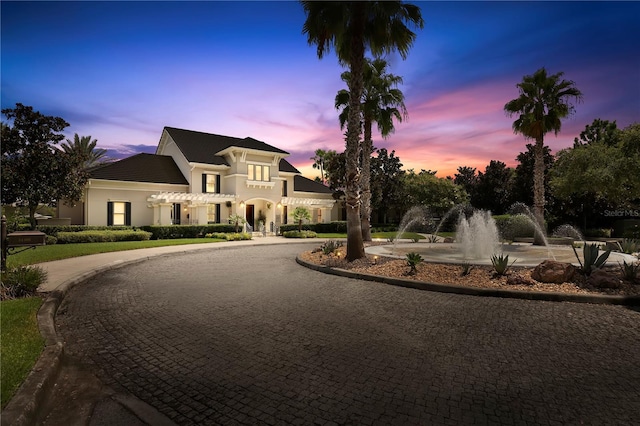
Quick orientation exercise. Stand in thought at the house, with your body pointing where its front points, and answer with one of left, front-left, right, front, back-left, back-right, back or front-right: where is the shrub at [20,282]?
front-right

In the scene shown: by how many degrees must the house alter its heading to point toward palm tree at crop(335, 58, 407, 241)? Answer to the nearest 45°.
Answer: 0° — it already faces it

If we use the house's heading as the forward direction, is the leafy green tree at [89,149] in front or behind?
behind

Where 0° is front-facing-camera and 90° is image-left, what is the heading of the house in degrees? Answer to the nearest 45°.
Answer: approximately 315°

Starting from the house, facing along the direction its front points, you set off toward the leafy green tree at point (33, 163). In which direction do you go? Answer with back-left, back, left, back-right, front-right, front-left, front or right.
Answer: right

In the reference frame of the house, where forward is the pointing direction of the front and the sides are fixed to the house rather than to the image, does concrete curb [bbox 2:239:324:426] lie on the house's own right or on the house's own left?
on the house's own right

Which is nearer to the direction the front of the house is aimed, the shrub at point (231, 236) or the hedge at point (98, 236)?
the shrub

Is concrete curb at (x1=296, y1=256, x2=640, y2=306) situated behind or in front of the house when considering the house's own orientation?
in front

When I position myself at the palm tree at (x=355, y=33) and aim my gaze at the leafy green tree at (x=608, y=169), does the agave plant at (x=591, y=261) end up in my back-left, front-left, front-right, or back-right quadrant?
front-right

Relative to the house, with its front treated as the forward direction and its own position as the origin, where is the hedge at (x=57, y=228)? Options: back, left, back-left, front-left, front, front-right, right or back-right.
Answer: right

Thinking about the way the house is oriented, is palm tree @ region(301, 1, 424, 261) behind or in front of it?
in front

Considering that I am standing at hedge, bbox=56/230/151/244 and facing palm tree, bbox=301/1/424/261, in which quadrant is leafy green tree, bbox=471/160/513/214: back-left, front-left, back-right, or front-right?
front-left
